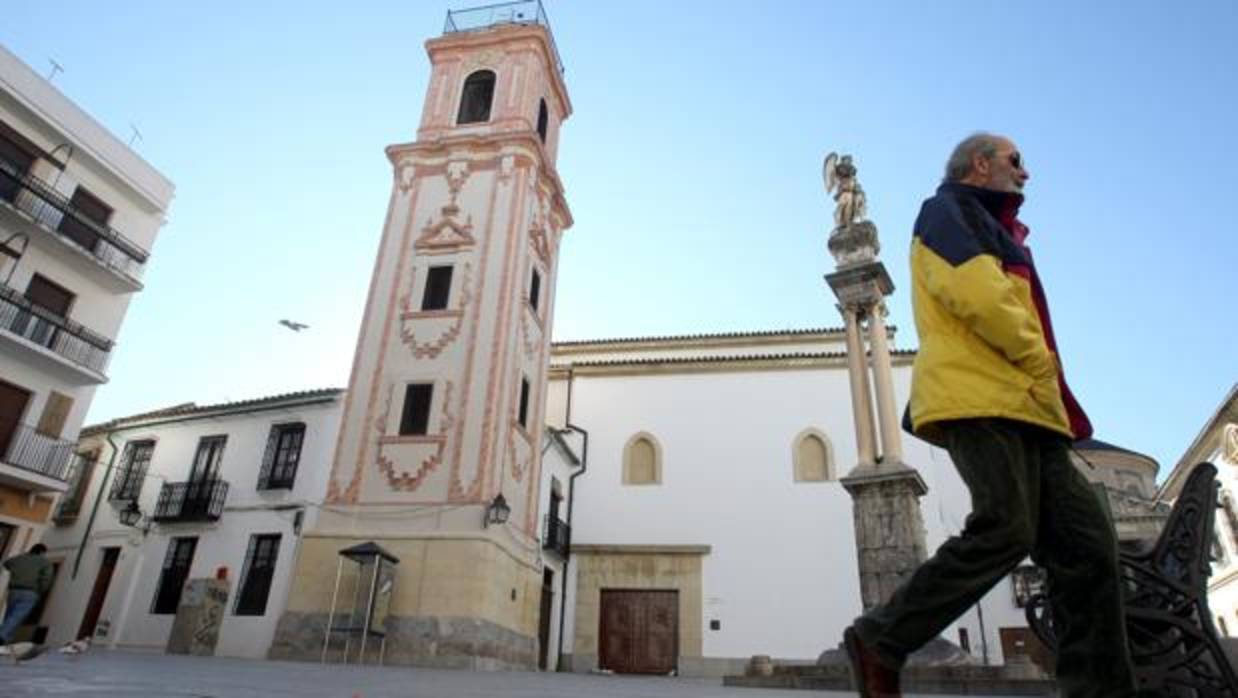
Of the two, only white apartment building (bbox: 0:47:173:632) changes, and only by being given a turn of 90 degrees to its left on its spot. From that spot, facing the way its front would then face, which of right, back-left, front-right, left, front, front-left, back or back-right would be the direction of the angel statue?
right

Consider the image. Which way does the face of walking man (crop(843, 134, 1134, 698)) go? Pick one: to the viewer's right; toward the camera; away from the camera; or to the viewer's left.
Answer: to the viewer's right

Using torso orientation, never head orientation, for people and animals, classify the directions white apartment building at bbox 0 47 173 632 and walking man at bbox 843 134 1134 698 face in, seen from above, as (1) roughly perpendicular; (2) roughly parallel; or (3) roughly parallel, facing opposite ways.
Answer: roughly parallel

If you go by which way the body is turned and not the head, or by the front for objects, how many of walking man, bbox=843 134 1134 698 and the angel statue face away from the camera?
0

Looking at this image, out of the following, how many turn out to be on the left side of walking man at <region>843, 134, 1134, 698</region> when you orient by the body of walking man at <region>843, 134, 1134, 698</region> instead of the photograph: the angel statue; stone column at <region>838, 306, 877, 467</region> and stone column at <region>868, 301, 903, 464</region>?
3

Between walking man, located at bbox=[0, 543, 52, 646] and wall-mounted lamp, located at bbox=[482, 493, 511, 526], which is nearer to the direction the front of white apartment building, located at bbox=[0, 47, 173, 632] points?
the wall-mounted lamp

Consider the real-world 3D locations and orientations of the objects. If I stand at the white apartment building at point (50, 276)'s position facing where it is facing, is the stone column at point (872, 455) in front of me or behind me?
in front

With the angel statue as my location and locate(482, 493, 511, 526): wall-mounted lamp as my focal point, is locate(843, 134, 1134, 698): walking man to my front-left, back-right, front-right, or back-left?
back-left

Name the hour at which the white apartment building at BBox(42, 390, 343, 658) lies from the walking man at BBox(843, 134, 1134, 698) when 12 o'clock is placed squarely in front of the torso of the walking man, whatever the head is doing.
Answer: The white apartment building is roughly at 7 o'clock from the walking man.

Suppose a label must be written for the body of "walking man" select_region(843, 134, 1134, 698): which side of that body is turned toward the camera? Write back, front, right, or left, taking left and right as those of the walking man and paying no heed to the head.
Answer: right

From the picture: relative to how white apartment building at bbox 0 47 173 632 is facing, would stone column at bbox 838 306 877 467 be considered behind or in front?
in front

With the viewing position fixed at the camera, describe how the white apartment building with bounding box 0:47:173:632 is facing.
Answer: facing the viewer and to the right of the viewer

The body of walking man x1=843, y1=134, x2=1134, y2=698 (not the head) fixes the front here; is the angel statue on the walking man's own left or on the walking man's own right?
on the walking man's own left
